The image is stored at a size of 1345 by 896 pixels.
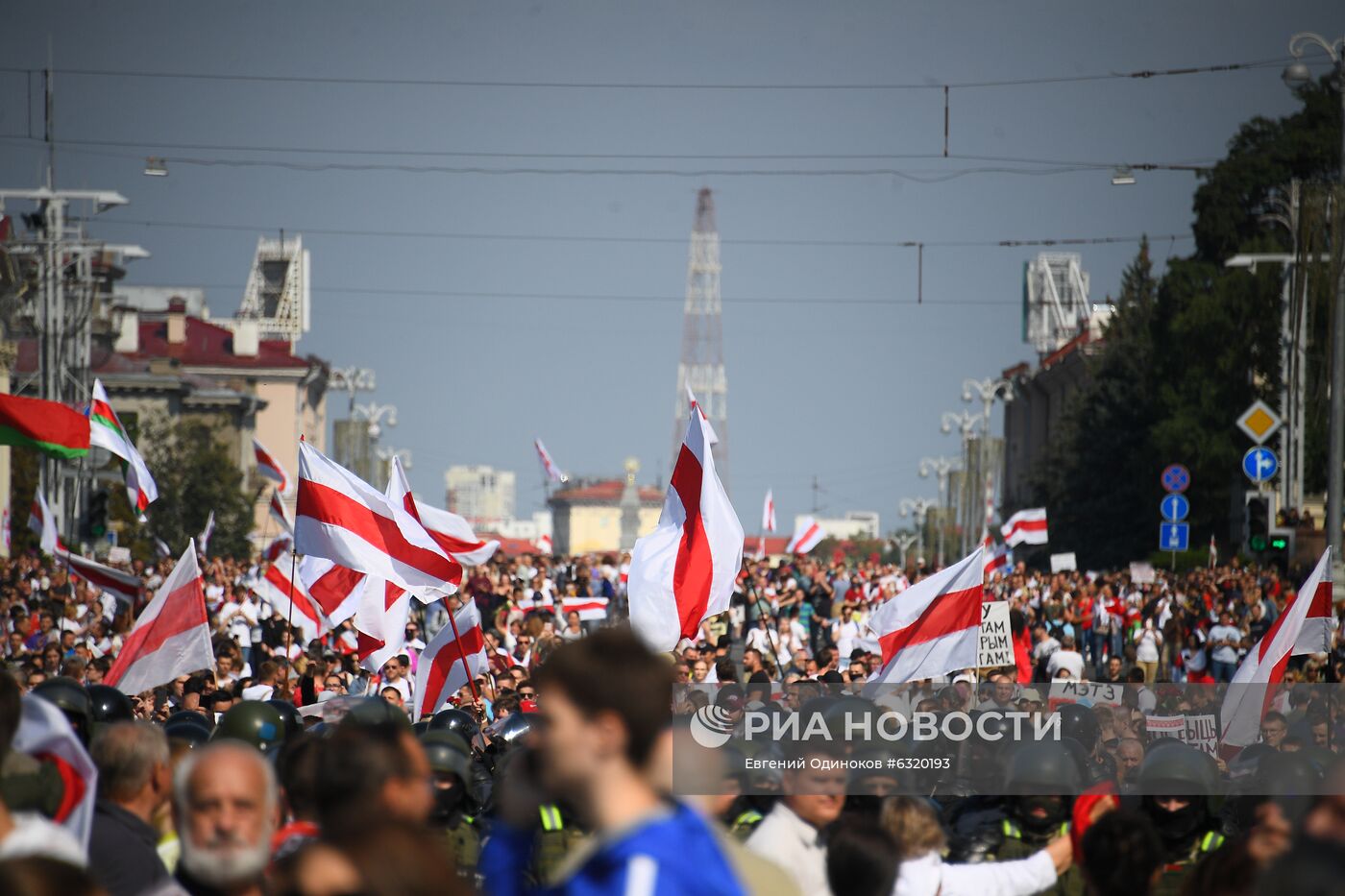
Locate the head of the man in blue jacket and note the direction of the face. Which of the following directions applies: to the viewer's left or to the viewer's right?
to the viewer's left

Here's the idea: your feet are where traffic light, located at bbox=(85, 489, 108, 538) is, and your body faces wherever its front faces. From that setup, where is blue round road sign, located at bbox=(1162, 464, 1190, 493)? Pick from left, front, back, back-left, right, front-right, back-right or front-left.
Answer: left

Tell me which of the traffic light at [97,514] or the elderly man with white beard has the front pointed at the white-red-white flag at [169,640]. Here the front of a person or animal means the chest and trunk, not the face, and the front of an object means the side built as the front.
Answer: the traffic light

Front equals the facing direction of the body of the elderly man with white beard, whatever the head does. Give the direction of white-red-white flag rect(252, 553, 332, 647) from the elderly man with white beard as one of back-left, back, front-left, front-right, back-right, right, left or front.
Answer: back

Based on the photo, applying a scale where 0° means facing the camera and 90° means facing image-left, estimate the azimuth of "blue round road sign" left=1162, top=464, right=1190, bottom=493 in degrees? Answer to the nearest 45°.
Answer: approximately 0°

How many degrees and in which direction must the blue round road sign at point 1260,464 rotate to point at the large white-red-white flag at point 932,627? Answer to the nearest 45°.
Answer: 0° — it already faces it

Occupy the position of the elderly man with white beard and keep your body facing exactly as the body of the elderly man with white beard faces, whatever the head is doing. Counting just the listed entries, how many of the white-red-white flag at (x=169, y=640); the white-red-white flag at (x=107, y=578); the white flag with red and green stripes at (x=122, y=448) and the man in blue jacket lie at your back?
3

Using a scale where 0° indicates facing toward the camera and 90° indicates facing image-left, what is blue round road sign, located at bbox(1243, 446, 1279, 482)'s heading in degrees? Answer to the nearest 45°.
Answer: approximately 0°
